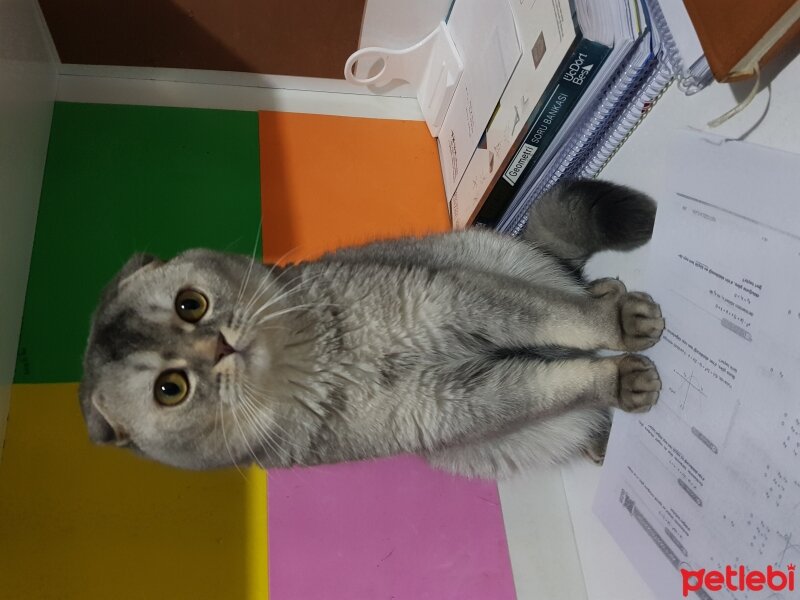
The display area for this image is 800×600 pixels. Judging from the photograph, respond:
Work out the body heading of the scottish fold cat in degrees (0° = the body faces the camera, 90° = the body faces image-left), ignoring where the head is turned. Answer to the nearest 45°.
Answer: approximately 0°

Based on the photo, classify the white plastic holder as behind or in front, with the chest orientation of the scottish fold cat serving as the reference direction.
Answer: behind

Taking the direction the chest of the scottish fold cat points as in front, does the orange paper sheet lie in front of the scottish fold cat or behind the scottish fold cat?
behind
